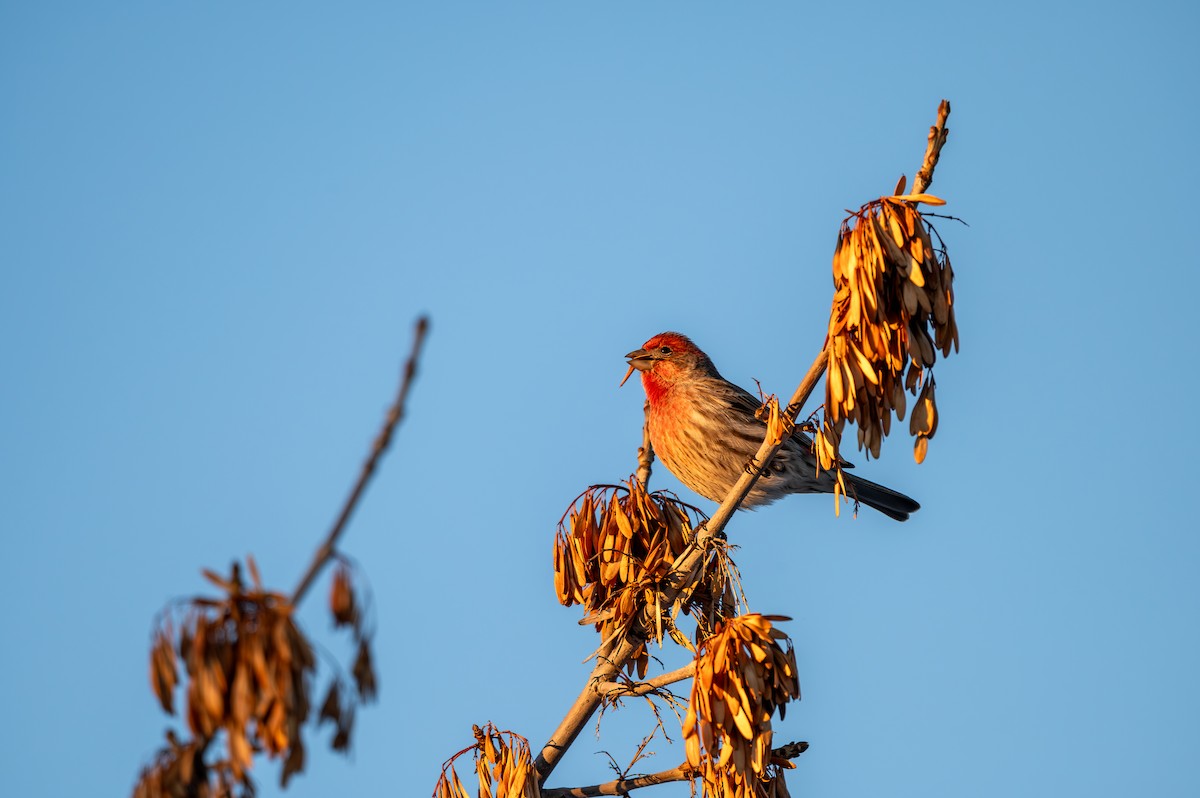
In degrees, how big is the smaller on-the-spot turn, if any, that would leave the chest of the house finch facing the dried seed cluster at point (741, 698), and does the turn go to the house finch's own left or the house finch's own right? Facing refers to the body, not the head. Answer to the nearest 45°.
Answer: approximately 90° to the house finch's own left

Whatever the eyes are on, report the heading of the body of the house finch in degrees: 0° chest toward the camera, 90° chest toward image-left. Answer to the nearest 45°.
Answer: approximately 90°
